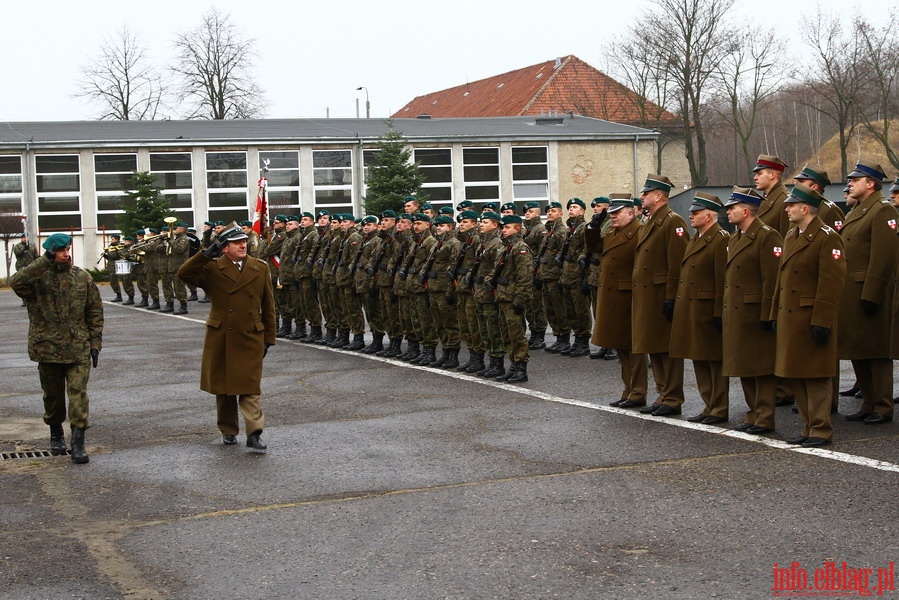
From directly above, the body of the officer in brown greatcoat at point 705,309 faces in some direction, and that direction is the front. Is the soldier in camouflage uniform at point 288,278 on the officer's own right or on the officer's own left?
on the officer's own right

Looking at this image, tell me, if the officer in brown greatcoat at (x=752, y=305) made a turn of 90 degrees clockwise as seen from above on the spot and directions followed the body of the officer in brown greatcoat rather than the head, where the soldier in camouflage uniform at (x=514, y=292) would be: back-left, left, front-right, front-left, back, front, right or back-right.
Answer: front

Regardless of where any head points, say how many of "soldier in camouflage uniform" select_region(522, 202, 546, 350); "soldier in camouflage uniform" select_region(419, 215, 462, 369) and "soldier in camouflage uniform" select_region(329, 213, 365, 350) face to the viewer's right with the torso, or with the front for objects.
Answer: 0

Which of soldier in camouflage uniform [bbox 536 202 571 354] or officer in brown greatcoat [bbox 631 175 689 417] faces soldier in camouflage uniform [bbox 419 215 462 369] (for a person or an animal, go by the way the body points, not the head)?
soldier in camouflage uniform [bbox 536 202 571 354]

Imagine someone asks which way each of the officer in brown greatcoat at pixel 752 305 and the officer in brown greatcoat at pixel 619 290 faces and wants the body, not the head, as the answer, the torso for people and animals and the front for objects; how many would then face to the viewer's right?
0

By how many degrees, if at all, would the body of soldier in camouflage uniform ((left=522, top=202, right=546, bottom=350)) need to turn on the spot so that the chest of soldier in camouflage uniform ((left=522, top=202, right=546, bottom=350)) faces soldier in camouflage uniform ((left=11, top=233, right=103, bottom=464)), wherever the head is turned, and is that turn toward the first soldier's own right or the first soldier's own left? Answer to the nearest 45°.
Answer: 0° — they already face them

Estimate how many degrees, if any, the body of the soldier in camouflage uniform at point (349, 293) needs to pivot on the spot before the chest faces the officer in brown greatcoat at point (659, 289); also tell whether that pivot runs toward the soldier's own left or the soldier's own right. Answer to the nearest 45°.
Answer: approximately 45° to the soldier's own left

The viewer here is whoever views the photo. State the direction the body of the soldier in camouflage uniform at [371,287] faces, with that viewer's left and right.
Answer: facing the viewer and to the left of the viewer

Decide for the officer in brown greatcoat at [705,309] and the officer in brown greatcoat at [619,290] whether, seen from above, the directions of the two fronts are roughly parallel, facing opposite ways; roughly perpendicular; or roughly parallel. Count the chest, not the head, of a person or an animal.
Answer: roughly parallel

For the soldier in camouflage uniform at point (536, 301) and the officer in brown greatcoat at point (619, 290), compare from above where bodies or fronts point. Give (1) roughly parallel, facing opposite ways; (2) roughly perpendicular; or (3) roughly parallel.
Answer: roughly parallel

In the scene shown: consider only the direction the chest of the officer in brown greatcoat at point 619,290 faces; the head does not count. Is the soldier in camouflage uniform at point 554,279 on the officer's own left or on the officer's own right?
on the officer's own right

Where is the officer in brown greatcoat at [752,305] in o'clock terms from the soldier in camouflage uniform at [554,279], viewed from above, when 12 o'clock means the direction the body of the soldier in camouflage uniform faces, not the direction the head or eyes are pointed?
The officer in brown greatcoat is roughly at 10 o'clock from the soldier in camouflage uniform.

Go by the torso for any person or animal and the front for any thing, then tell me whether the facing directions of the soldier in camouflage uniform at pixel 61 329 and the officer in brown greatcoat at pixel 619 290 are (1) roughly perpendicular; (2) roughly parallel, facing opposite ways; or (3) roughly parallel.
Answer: roughly perpendicular

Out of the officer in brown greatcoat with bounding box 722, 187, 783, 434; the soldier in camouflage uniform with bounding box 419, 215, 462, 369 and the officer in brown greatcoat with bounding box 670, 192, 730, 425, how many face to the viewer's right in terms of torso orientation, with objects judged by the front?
0

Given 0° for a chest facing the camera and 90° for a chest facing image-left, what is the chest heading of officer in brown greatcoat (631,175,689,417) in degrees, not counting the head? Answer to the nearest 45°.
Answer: approximately 45°

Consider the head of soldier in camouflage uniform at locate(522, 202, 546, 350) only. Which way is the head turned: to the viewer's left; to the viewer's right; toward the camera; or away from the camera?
to the viewer's left

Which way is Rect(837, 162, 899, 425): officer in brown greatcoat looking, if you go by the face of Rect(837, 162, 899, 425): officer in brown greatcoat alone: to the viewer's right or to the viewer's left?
to the viewer's left

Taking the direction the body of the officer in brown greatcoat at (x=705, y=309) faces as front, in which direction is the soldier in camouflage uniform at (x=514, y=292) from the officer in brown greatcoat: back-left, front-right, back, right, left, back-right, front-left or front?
right

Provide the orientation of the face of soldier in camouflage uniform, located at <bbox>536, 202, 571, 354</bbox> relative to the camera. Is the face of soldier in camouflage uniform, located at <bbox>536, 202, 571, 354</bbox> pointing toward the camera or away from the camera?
toward the camera
